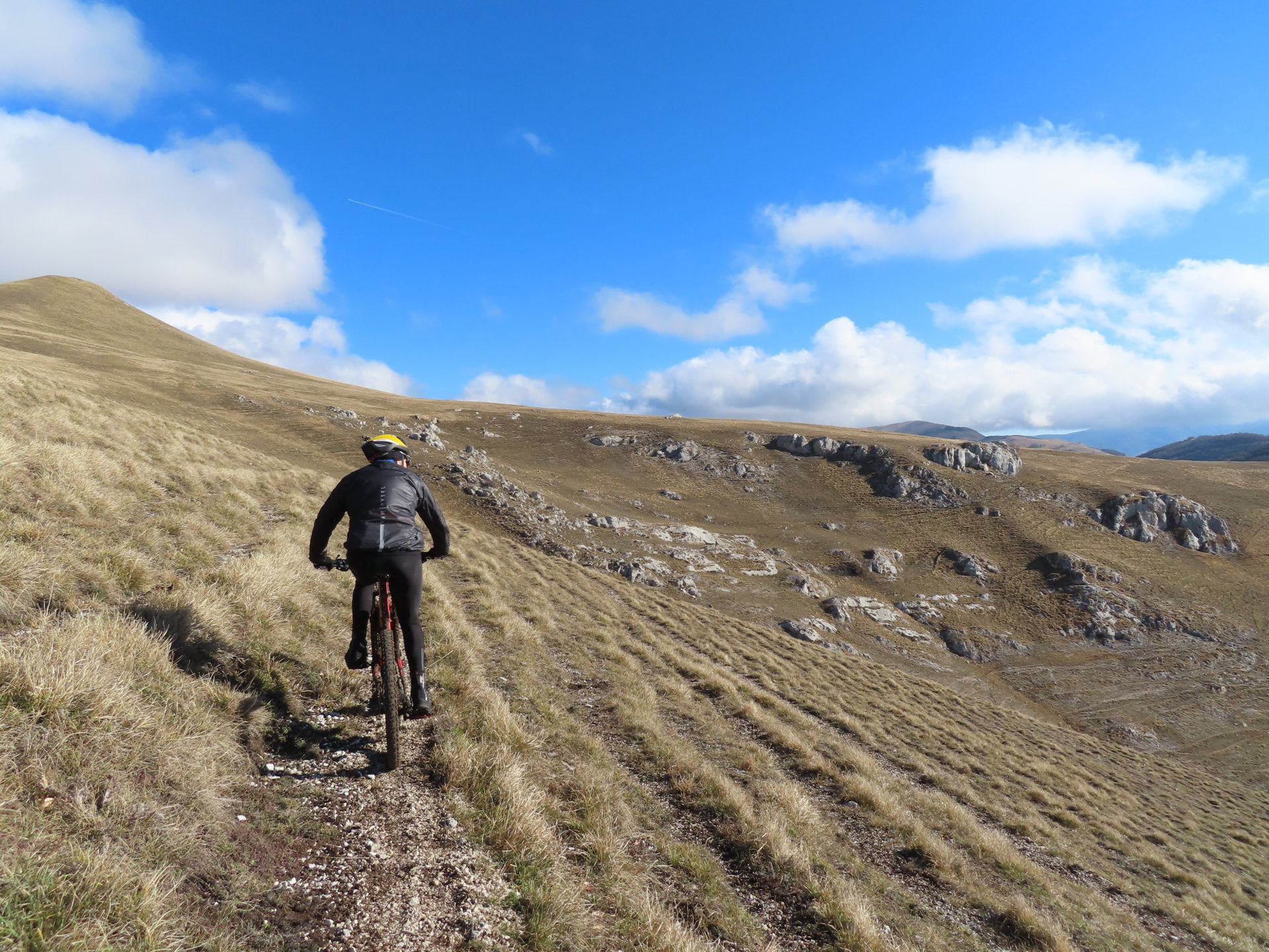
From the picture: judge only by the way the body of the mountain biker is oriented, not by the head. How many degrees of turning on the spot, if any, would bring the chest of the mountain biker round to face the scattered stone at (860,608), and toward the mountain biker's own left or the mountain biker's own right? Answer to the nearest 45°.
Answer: approximately 45° to the mountain biker's own right

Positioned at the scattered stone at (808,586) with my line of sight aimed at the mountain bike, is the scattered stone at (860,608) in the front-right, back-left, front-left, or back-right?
front-left

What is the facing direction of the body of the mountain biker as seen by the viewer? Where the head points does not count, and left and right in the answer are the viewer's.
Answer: facing away from the viewer

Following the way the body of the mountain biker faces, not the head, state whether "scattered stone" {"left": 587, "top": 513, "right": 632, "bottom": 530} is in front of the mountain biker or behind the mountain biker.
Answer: in front

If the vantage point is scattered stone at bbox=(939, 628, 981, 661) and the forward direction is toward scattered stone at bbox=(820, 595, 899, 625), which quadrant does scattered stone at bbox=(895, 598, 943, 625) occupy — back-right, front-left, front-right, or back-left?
front-right

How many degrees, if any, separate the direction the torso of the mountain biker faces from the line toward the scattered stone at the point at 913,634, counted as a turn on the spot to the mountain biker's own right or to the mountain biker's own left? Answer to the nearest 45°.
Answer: approximately 45° to the mountain biker's own right

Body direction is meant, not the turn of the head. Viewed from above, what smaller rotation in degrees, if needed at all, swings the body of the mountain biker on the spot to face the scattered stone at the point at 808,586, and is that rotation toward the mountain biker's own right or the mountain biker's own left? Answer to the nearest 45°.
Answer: approximately 45° to the mountain biker's own right

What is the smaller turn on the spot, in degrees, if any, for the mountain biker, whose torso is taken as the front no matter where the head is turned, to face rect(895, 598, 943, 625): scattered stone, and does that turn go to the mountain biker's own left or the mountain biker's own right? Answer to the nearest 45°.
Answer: approximately 45° to the mountain biker's own right
